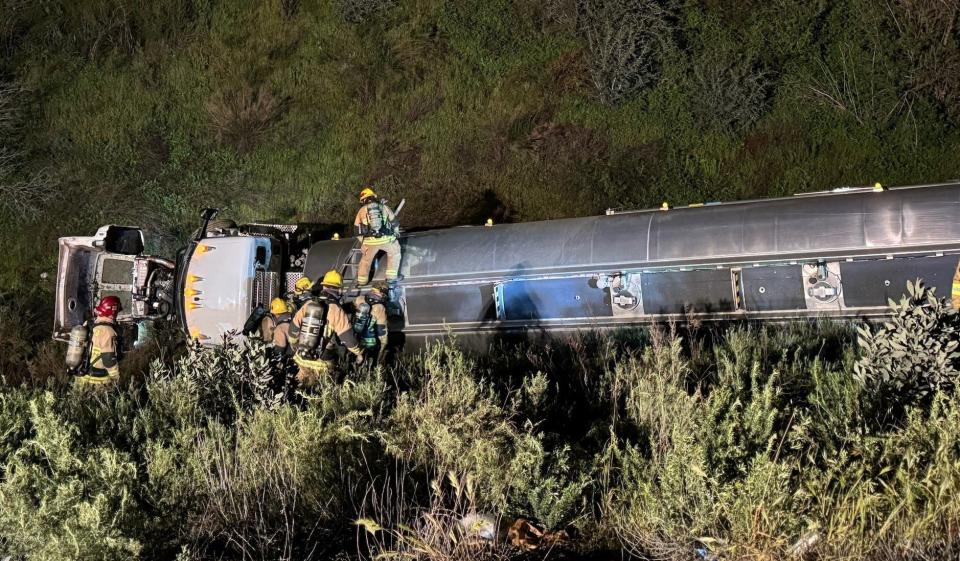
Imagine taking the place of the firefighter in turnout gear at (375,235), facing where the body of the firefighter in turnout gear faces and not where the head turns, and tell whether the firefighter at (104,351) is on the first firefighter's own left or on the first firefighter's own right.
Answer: on the first firefighter's own left

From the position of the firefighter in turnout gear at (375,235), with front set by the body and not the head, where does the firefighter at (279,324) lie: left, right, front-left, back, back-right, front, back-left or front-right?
left

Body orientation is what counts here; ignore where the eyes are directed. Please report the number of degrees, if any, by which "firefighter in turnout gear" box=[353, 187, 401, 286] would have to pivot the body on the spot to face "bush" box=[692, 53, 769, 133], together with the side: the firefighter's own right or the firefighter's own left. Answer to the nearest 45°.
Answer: approximately 90° to the firefighter's own right

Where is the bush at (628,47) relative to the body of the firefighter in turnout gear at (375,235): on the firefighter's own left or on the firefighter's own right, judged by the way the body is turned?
on the firefighter's own right

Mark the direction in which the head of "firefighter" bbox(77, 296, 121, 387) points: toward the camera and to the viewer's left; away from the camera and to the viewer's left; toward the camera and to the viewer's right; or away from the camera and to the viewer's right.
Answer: away from the camera and to the viewer's right

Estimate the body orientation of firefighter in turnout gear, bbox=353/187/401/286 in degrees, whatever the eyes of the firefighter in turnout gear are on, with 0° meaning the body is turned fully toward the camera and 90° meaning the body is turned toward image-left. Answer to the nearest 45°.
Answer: approximately 180°

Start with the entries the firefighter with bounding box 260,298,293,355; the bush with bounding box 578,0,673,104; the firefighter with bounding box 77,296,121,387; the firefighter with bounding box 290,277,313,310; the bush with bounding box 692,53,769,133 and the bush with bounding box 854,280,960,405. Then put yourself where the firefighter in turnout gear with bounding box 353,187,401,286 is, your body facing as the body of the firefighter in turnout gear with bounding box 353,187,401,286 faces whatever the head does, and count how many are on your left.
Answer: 3
